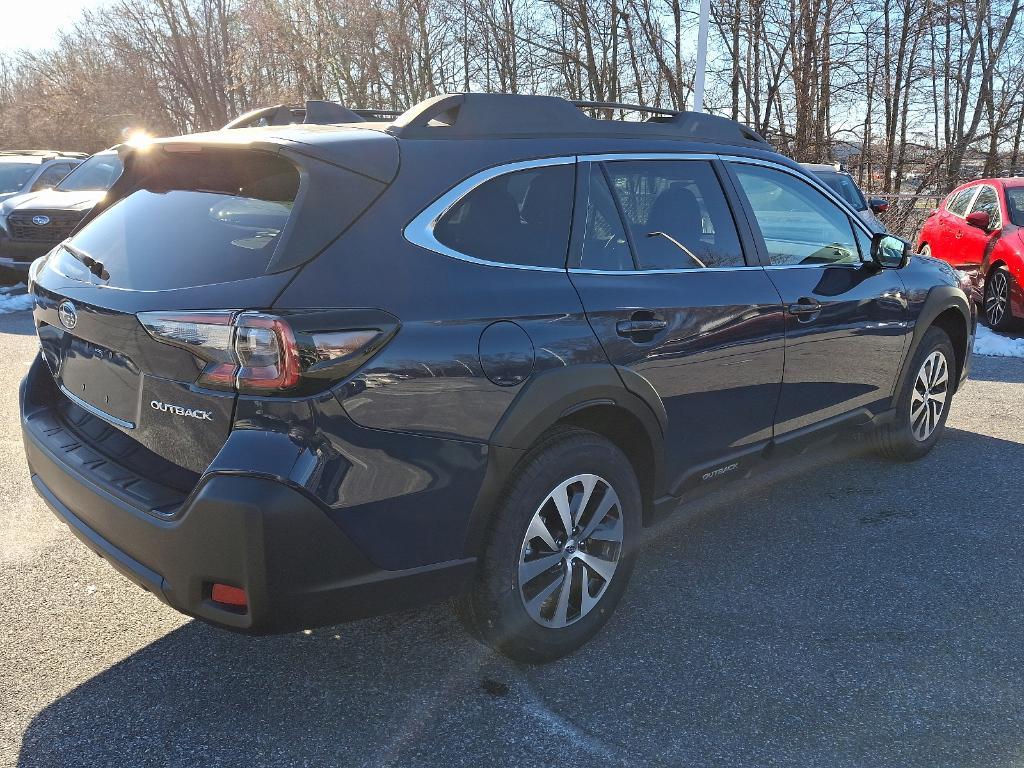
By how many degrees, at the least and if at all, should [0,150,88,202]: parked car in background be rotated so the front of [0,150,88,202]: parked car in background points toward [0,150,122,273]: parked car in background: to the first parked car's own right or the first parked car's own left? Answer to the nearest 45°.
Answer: approximately 45° to the first parked car's own left

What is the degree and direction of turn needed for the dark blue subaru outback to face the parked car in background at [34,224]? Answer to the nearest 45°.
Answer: approximately 90° to its left

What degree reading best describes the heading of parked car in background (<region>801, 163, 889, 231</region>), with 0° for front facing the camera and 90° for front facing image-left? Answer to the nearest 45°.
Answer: approximately 0°

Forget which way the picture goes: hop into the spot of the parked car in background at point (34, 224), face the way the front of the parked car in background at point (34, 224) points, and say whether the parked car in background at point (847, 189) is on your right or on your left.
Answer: on your left

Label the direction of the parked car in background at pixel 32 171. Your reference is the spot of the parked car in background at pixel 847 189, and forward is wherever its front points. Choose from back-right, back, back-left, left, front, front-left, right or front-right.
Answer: right

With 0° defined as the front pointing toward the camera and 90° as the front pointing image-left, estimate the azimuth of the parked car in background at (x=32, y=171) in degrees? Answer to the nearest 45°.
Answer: approximately 45°

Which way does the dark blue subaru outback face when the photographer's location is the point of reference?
facing away from the viewer and to the right of the viewer

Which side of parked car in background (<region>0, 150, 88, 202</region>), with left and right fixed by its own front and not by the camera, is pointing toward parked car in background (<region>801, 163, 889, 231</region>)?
left

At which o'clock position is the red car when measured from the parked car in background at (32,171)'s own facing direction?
The red car is roughly at 9 o'clock from the parked car in background.

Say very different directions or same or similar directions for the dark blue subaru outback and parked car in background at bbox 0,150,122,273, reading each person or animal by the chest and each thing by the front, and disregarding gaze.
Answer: very different directions

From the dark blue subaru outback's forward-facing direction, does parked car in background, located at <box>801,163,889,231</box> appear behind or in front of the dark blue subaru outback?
in front

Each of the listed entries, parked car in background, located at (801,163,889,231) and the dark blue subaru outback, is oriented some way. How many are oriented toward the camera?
1

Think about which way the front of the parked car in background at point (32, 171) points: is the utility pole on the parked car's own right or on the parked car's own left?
on the parked car's own left
